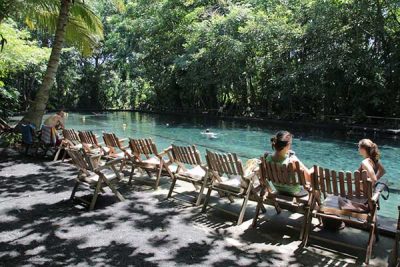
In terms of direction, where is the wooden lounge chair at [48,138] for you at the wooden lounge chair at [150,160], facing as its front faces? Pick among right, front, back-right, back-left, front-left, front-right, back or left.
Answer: left

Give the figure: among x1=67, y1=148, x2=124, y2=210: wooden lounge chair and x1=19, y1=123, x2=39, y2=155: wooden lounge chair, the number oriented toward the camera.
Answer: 0

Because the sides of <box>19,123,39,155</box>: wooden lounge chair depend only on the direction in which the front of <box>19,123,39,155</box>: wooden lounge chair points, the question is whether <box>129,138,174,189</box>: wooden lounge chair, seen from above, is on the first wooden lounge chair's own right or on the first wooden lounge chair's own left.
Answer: on the first wooden lounge chair's own right

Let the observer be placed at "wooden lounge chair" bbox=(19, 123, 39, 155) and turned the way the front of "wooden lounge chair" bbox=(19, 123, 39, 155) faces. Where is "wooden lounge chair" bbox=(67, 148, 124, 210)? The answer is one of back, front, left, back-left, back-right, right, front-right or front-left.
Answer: back-right

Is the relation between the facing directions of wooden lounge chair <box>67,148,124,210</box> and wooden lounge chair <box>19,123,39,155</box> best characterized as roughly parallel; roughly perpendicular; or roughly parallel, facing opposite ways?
roughly parallel

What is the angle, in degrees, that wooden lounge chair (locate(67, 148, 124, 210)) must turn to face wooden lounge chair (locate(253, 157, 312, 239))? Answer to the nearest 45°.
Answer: approximately 90° to its right

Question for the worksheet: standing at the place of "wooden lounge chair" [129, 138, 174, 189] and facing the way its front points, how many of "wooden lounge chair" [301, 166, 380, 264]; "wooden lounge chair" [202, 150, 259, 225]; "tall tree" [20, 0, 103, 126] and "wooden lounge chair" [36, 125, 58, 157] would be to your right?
2

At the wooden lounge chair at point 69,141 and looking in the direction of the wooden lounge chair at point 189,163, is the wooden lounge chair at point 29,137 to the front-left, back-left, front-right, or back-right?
back-right

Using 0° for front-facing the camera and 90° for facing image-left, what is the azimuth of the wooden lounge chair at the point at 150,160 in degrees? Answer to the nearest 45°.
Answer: approximately 225°

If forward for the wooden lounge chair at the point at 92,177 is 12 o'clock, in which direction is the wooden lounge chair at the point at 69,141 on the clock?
the wooden lounge chair at the point at 69,141 is roughly at 10 o'clock from the wooden lounge chair at the point at 92,177.

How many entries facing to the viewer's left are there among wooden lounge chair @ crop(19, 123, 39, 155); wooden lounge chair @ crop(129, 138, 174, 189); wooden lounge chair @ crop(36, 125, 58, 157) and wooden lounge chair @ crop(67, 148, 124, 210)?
0

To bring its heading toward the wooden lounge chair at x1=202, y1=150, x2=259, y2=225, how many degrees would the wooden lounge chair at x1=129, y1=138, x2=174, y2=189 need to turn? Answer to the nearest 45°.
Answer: approximately 90° to its right

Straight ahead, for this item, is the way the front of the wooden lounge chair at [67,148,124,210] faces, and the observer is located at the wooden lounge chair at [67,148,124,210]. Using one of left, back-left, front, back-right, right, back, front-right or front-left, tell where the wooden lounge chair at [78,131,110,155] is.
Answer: front-left

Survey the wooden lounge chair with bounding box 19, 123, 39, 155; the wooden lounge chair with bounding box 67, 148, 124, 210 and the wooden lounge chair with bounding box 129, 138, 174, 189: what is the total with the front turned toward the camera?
0

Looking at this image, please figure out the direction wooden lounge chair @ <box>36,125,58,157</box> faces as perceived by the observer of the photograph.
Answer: facing away from the viewer and to the right of the viewer

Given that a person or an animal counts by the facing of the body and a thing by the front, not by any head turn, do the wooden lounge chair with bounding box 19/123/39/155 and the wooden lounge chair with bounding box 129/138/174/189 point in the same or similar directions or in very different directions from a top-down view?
same or similar directions
